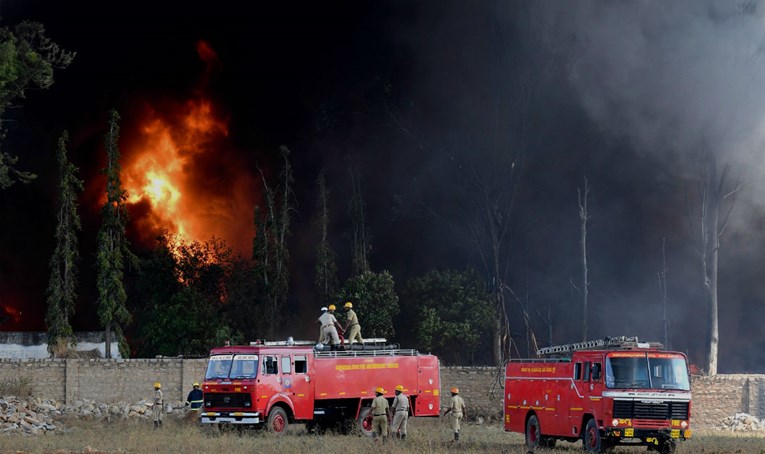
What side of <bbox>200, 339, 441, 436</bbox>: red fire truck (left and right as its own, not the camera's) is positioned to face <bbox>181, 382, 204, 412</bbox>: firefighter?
right

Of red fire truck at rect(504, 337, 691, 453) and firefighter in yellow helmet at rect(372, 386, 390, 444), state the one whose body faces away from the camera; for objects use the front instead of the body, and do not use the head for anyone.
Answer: the firefighter in yellow helmet

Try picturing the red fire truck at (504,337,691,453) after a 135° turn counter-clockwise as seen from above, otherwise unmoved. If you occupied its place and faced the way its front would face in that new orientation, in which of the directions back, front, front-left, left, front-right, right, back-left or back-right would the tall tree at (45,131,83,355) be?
front-left

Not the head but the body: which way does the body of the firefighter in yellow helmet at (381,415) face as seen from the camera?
away from the camera

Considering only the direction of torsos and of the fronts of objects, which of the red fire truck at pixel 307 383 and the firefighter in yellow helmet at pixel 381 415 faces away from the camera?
the firefighter in yellow helmet

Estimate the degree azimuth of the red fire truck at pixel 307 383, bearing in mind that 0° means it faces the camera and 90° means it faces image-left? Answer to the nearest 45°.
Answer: approximately 45°

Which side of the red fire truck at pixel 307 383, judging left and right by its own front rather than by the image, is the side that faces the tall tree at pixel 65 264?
right

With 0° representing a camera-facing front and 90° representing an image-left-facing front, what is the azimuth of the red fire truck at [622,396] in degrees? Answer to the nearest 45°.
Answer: approximately 315°

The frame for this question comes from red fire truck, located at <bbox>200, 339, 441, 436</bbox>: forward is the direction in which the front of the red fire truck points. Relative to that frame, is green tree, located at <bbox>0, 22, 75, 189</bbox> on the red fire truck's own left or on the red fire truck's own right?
on the red fire truck's own right

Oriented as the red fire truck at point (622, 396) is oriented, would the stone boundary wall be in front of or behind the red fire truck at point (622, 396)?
behind
